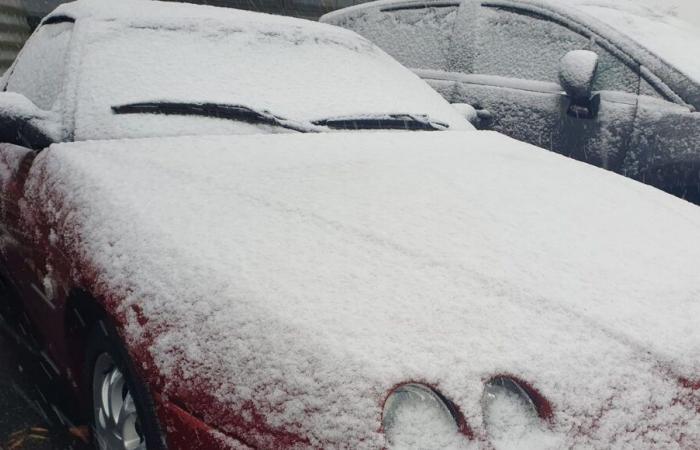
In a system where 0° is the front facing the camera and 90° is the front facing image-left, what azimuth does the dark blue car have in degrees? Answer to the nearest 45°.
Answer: approximately 315°

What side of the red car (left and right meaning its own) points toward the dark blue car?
left

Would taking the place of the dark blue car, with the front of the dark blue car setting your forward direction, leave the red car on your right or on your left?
on your right
